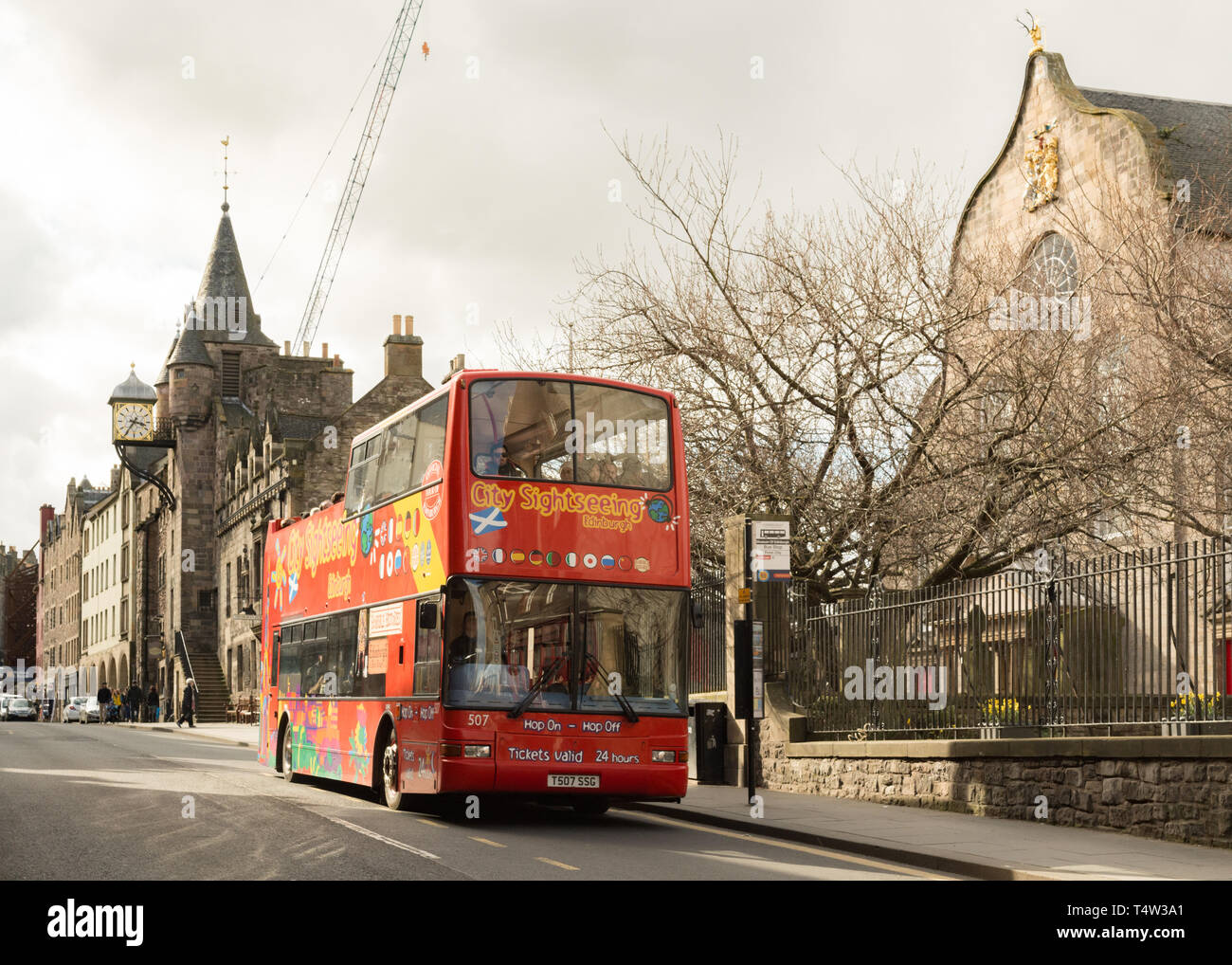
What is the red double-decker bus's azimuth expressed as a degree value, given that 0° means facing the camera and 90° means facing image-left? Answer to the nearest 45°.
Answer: approximately 315°

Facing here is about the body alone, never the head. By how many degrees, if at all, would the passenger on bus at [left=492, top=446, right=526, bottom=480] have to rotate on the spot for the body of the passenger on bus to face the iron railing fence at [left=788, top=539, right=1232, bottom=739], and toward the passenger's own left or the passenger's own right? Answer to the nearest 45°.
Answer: approximately 90° to the passenger's own left

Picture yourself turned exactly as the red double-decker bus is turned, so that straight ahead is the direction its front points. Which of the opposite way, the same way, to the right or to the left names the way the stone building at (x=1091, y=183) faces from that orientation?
to the right

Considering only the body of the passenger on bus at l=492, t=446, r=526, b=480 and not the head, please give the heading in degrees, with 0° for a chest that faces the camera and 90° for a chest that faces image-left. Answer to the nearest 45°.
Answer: approximately 0°

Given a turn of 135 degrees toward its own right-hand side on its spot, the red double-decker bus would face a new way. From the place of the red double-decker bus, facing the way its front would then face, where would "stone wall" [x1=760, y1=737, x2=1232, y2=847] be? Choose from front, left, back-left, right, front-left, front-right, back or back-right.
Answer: back

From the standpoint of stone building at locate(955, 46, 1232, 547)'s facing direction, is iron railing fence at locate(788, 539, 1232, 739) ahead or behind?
ahead

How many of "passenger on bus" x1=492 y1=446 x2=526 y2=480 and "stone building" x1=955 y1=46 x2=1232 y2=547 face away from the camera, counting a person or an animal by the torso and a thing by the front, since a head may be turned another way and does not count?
0

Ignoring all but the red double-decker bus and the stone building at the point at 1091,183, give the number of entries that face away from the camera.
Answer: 0
